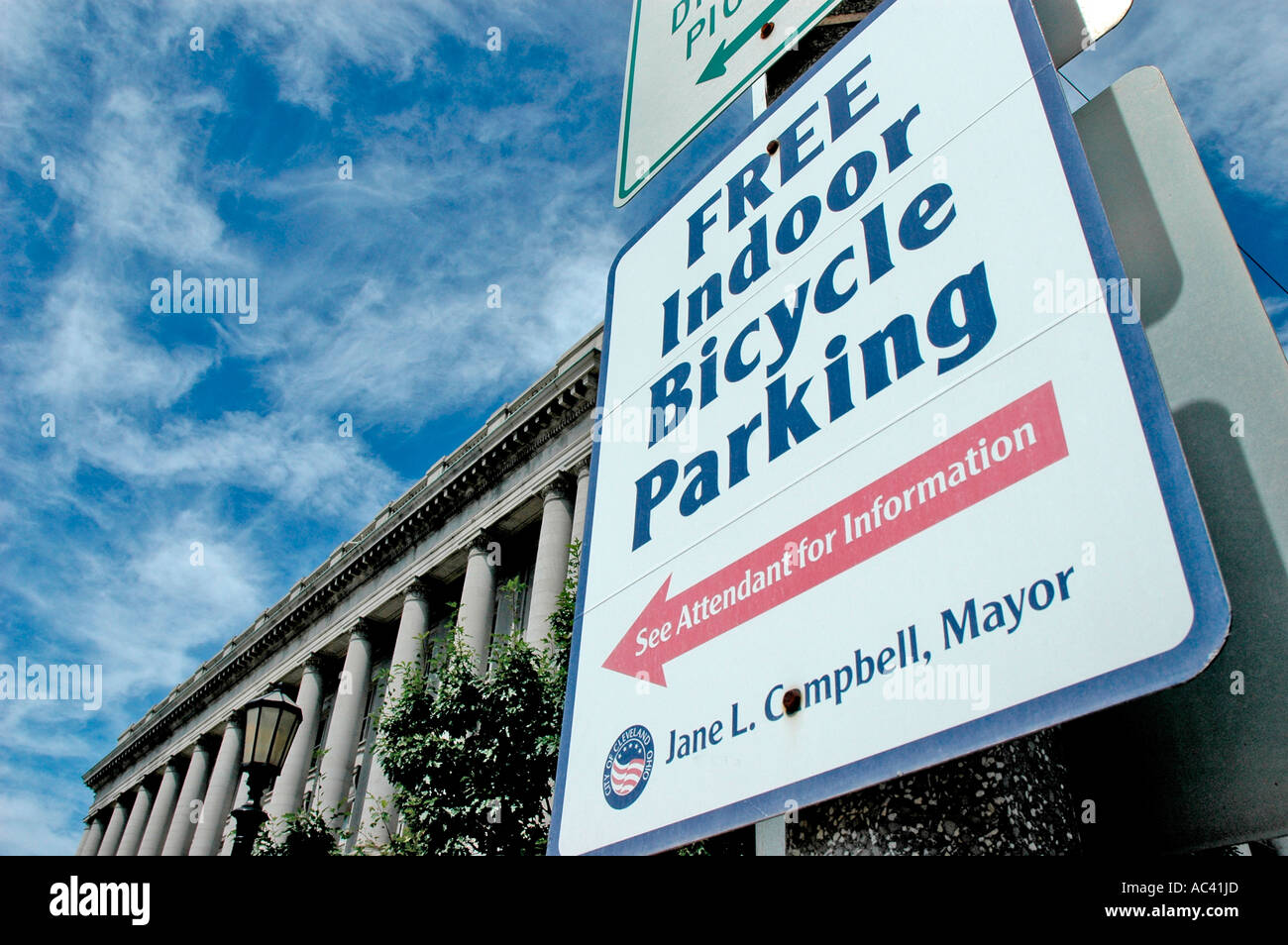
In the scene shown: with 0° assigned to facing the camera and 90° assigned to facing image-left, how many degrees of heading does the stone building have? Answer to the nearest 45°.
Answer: approximately 45°

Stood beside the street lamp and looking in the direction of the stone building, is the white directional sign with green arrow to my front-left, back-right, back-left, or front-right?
back-right

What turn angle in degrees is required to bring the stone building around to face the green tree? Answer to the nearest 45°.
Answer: approximately 45° to its left

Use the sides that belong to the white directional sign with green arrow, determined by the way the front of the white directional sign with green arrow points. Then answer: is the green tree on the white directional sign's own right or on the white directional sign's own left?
on the white directional sign's own right

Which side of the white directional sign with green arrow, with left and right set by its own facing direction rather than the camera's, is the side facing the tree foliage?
right

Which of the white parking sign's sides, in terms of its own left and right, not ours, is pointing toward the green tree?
right

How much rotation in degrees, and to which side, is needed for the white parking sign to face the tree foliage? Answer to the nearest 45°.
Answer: approximately 90° to its right

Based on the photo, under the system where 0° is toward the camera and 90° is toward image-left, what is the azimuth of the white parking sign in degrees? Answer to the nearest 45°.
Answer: approximately 45°

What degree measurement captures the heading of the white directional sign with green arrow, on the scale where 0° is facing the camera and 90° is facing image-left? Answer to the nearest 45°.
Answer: approximately 45°
